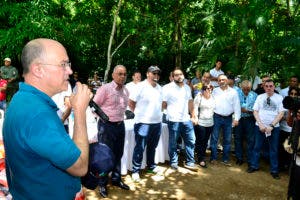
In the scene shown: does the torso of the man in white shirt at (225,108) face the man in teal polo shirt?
yes

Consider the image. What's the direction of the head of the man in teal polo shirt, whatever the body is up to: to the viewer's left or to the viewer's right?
to the viewer's right

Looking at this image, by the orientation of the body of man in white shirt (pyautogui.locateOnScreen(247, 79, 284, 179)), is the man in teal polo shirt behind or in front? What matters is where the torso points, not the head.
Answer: in front

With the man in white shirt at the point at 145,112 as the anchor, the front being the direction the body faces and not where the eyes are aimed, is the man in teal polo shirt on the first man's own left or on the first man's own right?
on the first man's own right

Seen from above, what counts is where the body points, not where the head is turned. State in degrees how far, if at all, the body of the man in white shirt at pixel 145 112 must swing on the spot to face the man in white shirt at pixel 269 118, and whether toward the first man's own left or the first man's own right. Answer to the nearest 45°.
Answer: approximately 45° to the first man's own left

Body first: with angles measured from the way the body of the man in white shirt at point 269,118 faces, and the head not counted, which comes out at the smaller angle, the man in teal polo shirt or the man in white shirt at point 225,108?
the man in teal polo shirt

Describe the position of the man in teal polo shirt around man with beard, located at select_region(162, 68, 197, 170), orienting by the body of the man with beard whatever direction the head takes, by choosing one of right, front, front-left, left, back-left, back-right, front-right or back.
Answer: front

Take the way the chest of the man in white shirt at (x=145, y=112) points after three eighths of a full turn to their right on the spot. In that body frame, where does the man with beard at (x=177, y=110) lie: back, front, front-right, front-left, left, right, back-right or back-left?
back-right

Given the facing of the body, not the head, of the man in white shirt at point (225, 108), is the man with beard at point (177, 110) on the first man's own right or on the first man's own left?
on the first man's own right

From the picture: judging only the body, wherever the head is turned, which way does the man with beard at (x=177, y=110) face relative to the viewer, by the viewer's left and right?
facing the viewer

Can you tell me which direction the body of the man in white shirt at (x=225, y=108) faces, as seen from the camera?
toward the camera

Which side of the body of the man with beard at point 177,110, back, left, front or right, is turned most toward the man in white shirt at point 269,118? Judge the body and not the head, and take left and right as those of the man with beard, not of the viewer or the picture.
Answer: left

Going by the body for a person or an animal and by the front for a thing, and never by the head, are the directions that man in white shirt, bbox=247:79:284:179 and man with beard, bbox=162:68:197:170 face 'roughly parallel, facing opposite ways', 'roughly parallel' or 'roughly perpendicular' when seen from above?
roughly parallel

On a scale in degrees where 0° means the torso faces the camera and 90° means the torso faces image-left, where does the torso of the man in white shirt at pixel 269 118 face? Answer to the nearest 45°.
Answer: approximately 0°

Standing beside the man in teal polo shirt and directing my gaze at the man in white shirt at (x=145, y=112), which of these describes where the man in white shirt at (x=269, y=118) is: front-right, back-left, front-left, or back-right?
front-right
